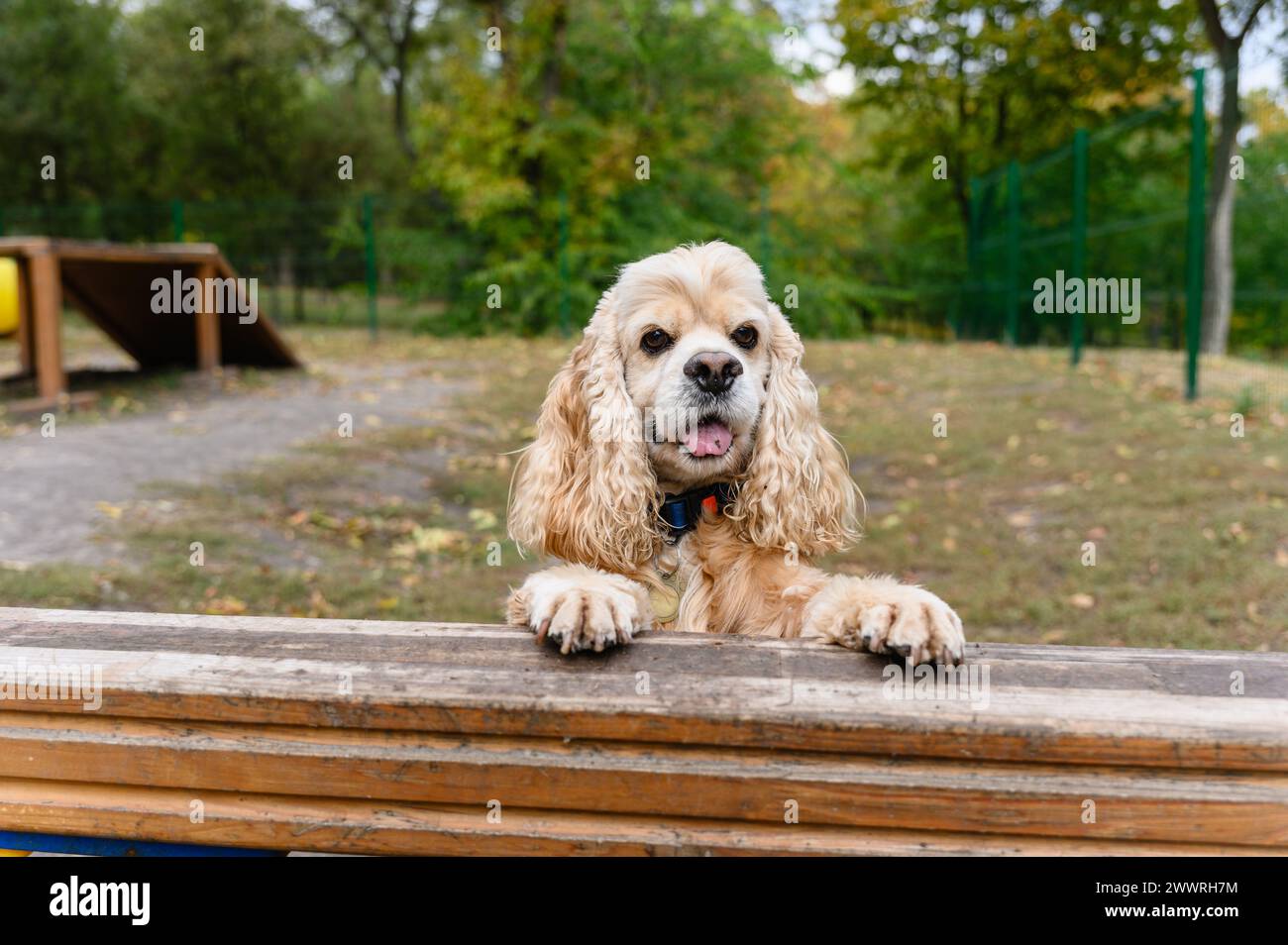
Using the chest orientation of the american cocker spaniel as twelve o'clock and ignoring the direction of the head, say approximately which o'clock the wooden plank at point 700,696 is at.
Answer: The wooden plank is roughly at 12 o'clock from the american cocker spaniel.

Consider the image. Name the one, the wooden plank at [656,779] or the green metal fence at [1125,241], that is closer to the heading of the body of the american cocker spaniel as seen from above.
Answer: the wooden plank

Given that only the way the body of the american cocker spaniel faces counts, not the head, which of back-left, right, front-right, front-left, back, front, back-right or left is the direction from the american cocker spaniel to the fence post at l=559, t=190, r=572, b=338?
back

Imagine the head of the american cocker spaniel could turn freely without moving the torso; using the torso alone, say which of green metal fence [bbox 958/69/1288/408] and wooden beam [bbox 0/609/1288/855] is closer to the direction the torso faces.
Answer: the wooden beam

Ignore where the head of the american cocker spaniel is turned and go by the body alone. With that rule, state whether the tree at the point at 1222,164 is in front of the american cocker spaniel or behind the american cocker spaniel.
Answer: behind

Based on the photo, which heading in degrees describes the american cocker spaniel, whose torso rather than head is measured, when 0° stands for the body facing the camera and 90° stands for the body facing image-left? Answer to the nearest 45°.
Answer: approximately 0°

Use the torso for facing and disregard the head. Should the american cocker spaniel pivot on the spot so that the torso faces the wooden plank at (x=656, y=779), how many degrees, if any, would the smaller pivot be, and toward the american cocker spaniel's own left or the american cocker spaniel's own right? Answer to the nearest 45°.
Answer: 0° — it already faces it

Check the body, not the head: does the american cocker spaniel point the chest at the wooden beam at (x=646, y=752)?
yes

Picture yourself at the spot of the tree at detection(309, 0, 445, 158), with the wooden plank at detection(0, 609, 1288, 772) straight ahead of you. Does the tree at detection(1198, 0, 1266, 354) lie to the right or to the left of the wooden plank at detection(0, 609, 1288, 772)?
left

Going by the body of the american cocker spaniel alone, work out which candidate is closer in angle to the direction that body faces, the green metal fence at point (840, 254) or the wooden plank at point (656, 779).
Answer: the wooden plank

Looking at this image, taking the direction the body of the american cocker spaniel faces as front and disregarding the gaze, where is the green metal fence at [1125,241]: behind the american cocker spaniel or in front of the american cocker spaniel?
behind
